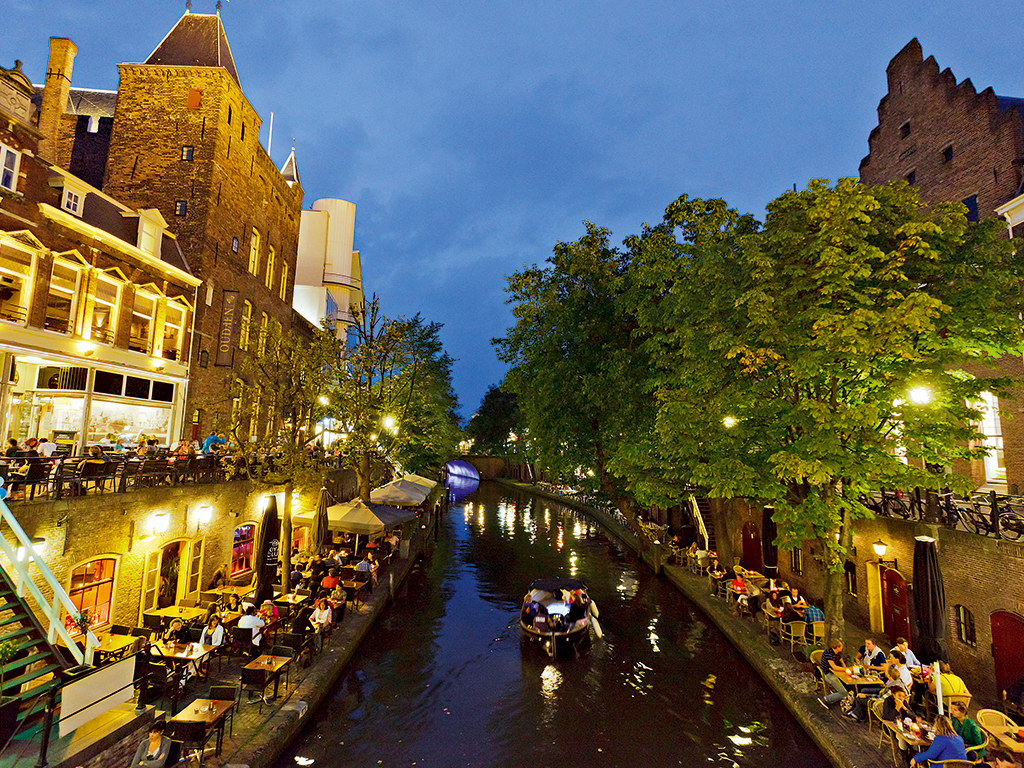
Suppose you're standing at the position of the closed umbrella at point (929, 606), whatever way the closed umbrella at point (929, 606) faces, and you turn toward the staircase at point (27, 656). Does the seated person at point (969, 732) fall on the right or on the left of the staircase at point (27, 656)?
left

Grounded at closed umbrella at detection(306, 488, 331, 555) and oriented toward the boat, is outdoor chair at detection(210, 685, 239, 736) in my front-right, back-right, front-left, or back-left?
front-right

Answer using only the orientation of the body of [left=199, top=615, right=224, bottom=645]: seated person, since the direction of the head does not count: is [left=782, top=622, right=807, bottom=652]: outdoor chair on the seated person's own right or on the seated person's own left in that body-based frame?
on the seated person's own left

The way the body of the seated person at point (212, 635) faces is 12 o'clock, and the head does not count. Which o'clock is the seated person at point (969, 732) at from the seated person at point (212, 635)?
the seated person at point (969, 732) is roughly at 9 o'clock from the seated person at point (212, 635).

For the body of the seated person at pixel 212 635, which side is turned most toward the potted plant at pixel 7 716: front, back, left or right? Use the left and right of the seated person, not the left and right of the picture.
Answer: front

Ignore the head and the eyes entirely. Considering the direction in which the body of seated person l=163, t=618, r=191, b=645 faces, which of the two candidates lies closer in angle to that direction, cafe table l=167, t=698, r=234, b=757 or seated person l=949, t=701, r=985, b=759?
the cafe table

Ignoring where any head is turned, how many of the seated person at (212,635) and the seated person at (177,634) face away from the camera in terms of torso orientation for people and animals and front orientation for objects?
0

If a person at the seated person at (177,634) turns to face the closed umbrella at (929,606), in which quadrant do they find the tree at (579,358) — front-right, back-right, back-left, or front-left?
front-left

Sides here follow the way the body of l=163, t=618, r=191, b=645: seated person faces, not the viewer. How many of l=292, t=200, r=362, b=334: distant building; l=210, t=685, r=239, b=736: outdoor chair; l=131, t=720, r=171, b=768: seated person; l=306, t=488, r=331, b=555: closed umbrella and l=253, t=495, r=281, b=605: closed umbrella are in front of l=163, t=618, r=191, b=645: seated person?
2

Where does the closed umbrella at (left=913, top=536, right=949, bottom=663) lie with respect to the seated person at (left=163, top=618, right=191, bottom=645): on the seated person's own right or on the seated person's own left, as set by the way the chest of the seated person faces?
on the seated person's own left

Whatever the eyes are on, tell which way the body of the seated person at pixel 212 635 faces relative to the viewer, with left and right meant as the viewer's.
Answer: facing the viewer and to the left of the viewer

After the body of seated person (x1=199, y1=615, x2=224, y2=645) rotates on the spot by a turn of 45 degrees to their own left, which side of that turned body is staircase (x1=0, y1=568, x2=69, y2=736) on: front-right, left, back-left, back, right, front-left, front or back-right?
front-right

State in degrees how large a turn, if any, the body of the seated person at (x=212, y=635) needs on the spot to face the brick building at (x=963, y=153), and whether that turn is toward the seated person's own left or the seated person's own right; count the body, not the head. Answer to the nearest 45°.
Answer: approximately 135° to the seated person's own left

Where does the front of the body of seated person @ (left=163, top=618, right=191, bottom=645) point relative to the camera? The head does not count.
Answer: toward the camera

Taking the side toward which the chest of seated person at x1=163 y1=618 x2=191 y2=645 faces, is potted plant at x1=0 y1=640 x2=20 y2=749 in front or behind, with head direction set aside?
in front

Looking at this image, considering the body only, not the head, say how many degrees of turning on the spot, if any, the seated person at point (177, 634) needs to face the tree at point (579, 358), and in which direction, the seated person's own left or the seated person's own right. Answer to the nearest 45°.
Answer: approximately 90° to the seated person's own left

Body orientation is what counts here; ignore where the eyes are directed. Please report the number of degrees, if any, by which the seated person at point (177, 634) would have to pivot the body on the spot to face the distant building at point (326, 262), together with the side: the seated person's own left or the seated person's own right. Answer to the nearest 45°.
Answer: approximately 180°

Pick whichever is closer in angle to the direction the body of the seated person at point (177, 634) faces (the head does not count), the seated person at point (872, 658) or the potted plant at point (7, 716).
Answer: the potted plant
